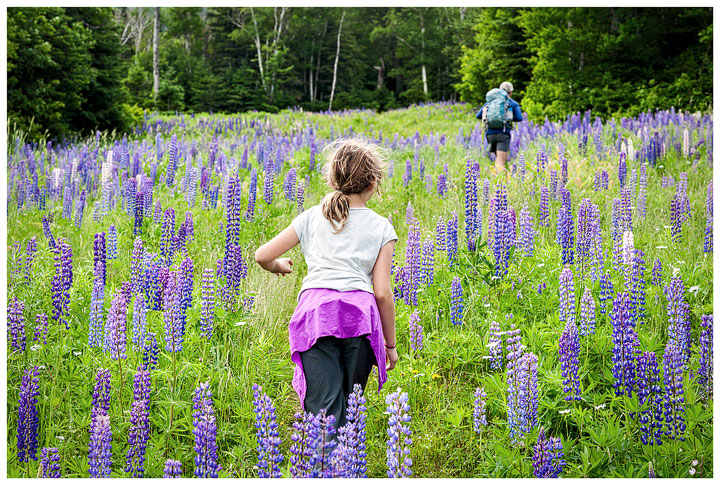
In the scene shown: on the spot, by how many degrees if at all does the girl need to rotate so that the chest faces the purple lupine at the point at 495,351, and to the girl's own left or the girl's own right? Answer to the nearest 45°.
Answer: approximately 45° to the girl's own right

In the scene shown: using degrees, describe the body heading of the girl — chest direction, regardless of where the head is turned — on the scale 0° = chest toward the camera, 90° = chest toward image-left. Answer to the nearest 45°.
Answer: approximately 180°

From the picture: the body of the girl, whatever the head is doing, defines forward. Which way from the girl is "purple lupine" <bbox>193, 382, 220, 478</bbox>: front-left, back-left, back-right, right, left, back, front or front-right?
back-left

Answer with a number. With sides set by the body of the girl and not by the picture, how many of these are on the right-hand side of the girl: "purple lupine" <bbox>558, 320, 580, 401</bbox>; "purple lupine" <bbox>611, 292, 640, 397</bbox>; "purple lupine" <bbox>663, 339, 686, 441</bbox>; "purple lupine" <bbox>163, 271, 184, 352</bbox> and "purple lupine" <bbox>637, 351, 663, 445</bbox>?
4

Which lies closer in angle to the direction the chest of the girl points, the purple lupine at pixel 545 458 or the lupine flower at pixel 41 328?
the lupine flower

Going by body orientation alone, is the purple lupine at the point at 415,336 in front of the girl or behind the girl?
in front

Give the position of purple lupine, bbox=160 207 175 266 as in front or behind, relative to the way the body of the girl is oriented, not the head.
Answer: in front

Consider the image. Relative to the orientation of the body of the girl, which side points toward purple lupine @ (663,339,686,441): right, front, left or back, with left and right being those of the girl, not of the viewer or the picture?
right

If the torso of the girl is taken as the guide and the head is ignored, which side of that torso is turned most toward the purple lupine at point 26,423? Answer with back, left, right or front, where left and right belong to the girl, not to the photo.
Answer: left

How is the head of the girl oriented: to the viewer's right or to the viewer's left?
to the viewer's right
